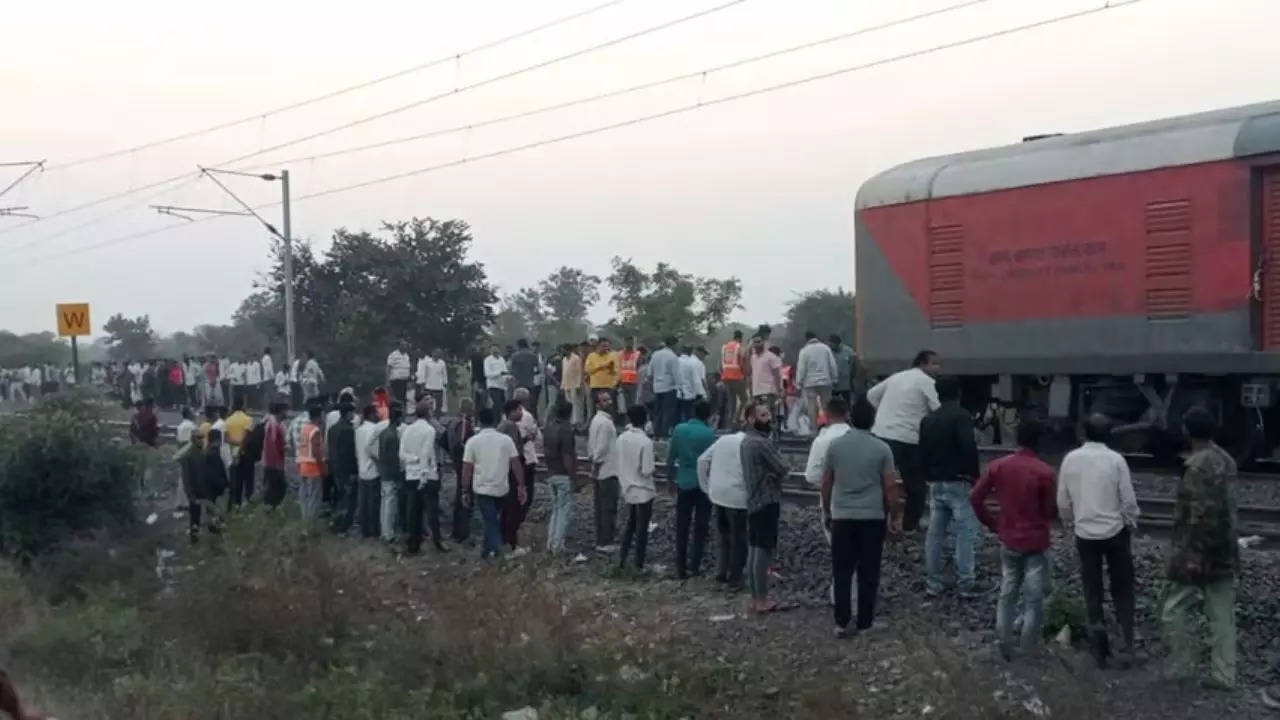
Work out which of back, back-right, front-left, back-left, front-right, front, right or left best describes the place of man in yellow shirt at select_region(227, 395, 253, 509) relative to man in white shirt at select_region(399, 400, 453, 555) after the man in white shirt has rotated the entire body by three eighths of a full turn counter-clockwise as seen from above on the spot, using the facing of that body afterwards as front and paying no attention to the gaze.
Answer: right

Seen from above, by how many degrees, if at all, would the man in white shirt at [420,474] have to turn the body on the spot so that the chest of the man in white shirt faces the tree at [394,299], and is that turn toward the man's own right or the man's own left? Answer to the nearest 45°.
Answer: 0° — they already face it

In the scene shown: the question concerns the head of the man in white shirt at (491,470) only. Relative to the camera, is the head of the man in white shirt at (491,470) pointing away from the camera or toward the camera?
away from the camera

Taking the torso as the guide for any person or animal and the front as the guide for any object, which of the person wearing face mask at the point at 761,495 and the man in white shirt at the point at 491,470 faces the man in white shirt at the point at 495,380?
the man in white shirt at the point at 491,470

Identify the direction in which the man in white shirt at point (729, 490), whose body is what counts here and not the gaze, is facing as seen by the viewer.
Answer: away from the camera

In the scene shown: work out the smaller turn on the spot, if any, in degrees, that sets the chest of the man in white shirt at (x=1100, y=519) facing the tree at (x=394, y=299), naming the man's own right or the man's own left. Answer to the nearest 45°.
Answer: approximately 45° to the man's own left

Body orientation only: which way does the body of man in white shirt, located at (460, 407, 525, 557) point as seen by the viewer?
away from the camera

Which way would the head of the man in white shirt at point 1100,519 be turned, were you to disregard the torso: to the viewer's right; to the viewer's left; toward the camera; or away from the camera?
away from the camera

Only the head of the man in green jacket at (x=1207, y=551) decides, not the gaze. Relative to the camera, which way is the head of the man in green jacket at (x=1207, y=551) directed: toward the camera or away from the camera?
away from the camera

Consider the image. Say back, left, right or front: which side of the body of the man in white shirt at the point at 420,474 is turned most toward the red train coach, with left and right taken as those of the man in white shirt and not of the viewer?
right

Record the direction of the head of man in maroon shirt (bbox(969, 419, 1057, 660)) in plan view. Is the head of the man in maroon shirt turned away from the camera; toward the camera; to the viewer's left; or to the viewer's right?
away from the camera
